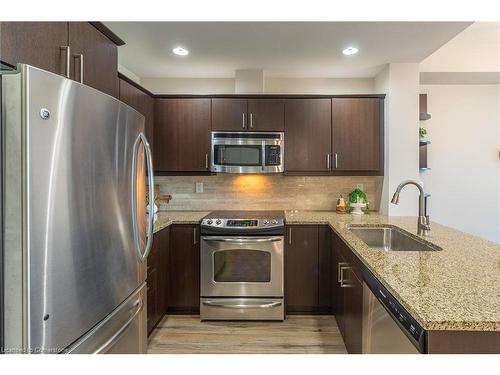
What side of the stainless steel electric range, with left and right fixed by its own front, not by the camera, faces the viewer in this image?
front

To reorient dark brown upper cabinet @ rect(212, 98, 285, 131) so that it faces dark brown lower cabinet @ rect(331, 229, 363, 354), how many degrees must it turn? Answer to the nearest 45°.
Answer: approximately 45° to its left

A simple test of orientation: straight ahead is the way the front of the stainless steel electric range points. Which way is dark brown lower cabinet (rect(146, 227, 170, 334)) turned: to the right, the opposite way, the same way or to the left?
to the left

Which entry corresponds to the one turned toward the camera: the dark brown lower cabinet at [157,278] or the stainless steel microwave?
the stainless steel microwave

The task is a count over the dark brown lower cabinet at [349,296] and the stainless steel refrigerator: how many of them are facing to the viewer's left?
1

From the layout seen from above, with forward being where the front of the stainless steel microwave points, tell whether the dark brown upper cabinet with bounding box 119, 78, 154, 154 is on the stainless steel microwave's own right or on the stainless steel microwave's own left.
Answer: on the stainless steel microwave's own right

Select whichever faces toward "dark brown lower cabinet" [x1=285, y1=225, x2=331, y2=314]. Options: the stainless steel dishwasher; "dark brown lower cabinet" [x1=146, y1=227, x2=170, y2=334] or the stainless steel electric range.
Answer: "dark brown lower cabinet" [x1=146, y1=227, x2=170, y2=334]

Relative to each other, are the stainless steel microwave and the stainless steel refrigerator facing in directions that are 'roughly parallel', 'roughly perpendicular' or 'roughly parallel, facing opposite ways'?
roughly perpendicular

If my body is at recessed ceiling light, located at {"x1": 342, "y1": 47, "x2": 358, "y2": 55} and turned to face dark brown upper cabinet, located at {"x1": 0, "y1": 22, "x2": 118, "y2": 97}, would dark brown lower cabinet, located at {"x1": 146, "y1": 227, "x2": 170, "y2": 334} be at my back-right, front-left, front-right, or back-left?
front-right

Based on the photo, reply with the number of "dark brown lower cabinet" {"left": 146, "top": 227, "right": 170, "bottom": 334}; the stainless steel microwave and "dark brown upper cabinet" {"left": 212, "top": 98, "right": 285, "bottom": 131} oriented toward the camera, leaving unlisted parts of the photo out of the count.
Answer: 2

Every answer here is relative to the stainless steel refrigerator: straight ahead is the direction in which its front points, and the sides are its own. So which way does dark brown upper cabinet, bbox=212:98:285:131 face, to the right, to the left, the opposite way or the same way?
to the right

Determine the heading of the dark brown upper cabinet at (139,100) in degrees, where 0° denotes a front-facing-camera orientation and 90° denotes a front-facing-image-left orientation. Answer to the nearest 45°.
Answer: approximately 315°

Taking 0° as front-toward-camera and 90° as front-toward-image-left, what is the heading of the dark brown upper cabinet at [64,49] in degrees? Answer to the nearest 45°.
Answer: approximately 315°
